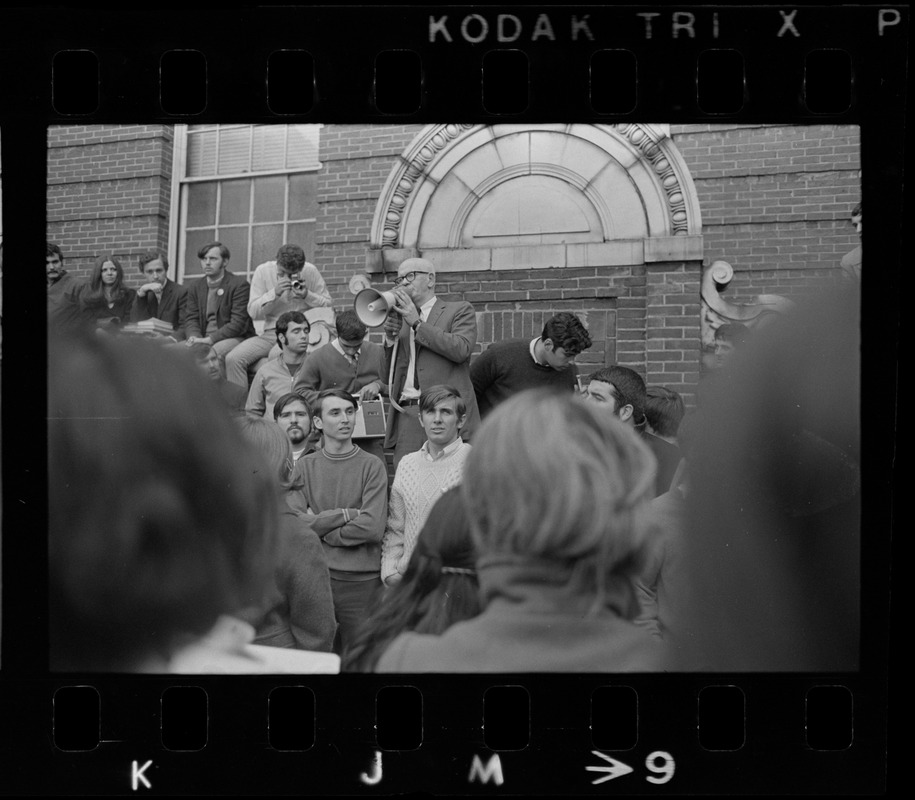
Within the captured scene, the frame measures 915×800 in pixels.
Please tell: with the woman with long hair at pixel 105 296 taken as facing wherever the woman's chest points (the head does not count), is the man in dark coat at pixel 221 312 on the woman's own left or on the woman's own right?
on the woman's own left

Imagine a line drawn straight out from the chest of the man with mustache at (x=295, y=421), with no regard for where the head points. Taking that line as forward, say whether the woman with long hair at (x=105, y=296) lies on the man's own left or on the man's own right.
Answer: on the man's own right

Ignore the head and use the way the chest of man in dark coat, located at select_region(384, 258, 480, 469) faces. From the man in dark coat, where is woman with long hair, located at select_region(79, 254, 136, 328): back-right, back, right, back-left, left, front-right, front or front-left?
front-right

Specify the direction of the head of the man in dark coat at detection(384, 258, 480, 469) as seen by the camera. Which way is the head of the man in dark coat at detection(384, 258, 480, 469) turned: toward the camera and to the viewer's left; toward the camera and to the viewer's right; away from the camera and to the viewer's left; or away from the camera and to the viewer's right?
toward the camera and to the viewer's left

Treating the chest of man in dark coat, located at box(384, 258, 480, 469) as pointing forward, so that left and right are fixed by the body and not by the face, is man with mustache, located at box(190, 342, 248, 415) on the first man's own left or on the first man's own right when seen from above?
on the first man's own right

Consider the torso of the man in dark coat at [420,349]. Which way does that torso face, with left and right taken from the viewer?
facing the viewer and to the left of the viewer

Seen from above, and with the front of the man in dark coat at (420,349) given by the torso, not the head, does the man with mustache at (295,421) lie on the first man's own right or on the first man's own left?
on the first man's own right

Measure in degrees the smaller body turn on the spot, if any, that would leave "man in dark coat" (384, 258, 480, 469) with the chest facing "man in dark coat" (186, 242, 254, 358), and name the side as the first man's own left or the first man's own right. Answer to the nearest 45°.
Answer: approximately 45° to the first man's own right

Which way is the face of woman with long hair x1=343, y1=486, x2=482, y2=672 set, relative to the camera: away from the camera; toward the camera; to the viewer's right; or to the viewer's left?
away from the camera

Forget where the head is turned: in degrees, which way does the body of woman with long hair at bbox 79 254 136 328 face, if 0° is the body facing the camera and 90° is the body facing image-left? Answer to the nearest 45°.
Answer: approximately 0°
